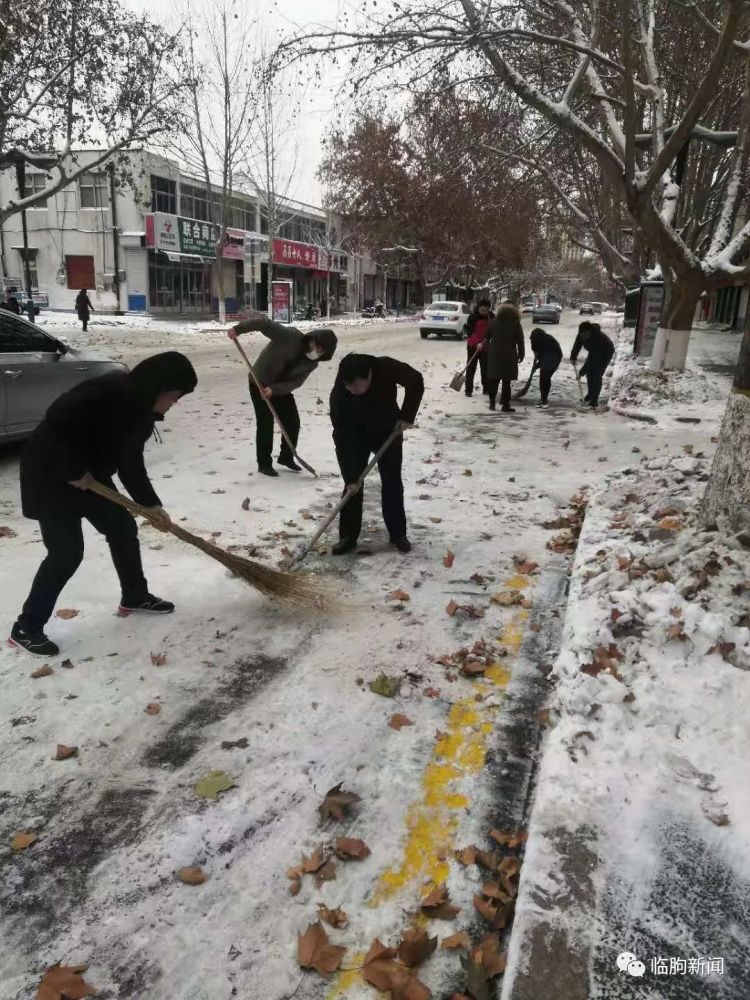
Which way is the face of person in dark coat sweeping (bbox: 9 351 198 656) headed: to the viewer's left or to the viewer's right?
to the viewer's right

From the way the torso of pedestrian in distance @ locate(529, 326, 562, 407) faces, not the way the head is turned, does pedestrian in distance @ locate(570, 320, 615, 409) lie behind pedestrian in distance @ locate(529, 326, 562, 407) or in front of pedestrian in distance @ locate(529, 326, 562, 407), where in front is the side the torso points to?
behind

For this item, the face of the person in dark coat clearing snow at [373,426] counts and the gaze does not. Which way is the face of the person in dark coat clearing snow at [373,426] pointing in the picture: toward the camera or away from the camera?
toward the camera

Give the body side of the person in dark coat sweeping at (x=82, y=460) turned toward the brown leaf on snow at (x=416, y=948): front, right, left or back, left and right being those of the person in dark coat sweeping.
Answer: right

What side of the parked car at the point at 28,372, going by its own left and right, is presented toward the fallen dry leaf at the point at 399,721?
right

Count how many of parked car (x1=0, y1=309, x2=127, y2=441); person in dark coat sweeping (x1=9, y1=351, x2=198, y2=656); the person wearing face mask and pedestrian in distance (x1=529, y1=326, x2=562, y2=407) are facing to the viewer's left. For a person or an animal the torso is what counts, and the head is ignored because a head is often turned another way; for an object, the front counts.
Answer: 1

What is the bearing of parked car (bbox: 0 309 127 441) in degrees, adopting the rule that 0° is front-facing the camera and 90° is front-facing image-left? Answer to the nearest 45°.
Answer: approximately 270°

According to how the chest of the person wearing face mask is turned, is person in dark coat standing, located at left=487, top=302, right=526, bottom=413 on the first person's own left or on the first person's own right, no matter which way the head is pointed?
on the first person's own left

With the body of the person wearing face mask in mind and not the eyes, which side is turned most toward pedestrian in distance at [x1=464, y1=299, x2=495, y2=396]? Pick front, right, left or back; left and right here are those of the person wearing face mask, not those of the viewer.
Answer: left

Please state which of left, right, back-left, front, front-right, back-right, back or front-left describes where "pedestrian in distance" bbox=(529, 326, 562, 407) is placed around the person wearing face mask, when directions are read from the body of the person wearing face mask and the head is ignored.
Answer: left

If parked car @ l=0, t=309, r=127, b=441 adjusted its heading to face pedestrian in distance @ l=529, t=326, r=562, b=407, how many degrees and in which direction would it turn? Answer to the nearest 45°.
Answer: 0° — it already faces them

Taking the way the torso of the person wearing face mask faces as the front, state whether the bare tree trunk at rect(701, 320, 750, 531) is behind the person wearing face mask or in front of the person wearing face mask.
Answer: in front

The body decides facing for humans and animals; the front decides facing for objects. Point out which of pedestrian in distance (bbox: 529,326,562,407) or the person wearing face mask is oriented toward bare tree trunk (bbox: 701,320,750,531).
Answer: the person wearing face mask

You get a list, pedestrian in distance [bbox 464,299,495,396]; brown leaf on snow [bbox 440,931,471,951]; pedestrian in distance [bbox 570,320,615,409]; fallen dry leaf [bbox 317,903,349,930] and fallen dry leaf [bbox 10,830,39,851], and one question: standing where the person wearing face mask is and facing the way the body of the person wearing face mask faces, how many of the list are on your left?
2

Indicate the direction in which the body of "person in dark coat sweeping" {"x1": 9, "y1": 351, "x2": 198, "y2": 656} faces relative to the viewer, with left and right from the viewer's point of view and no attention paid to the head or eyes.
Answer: facing to the right of the viewer

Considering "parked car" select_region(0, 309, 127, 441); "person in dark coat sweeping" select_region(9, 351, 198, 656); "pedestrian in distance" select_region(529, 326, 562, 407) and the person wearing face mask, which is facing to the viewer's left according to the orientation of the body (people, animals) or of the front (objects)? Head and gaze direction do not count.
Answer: the pedestrian in distance
